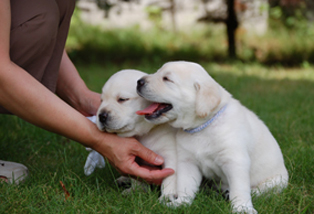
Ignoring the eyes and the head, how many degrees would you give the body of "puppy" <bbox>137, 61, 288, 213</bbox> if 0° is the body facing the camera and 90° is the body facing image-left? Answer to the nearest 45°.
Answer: approximately 45°
